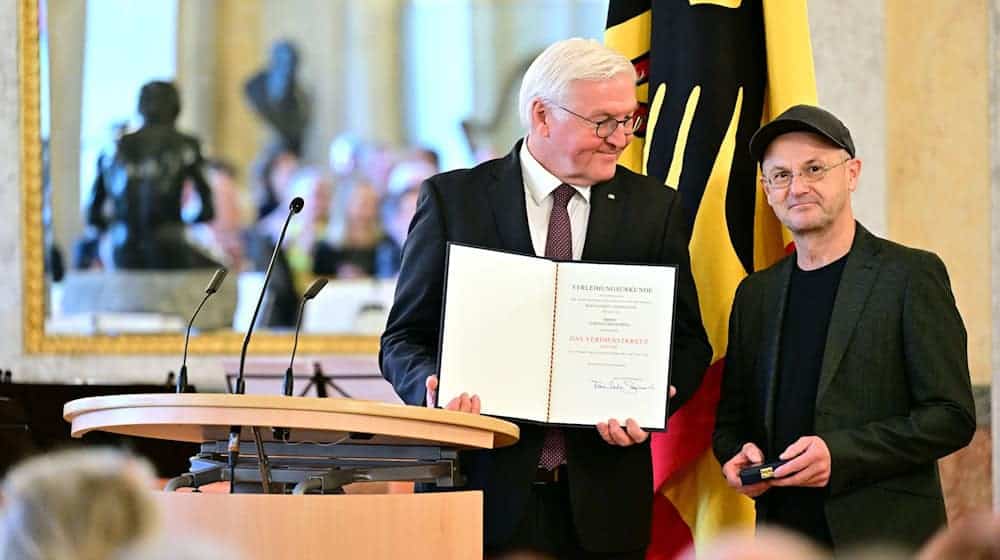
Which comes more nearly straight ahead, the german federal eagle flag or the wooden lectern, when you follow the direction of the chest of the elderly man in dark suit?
the wooden lectern

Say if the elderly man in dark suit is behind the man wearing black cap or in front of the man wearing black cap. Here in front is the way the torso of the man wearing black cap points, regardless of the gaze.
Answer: in front

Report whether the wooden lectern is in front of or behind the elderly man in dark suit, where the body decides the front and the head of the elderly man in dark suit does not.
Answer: in front

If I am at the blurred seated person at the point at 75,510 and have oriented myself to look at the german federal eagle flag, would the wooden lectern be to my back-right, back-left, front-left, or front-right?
front-left

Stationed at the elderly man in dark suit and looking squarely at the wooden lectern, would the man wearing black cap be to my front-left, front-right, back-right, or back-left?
back-left

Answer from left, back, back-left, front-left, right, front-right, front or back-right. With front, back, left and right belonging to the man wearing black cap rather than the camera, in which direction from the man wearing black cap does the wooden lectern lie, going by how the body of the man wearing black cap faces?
front

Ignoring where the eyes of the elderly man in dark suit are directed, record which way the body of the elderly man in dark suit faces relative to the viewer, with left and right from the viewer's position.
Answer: facing the viewer

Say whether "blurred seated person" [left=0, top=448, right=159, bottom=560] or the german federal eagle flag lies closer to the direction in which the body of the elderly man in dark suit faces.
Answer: the blurred seated person

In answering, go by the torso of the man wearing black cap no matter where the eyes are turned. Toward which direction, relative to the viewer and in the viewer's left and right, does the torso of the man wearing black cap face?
facing the viewer and to the left of the viewer

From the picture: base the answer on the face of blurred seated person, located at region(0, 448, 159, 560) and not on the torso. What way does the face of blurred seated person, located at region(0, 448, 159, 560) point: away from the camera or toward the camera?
away from the camera

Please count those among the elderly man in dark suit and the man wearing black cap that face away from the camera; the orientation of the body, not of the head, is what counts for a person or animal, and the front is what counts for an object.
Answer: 0

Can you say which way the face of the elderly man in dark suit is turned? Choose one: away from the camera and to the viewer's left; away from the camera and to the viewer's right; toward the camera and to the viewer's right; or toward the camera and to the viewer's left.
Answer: toward the camera and to the viewer's right
